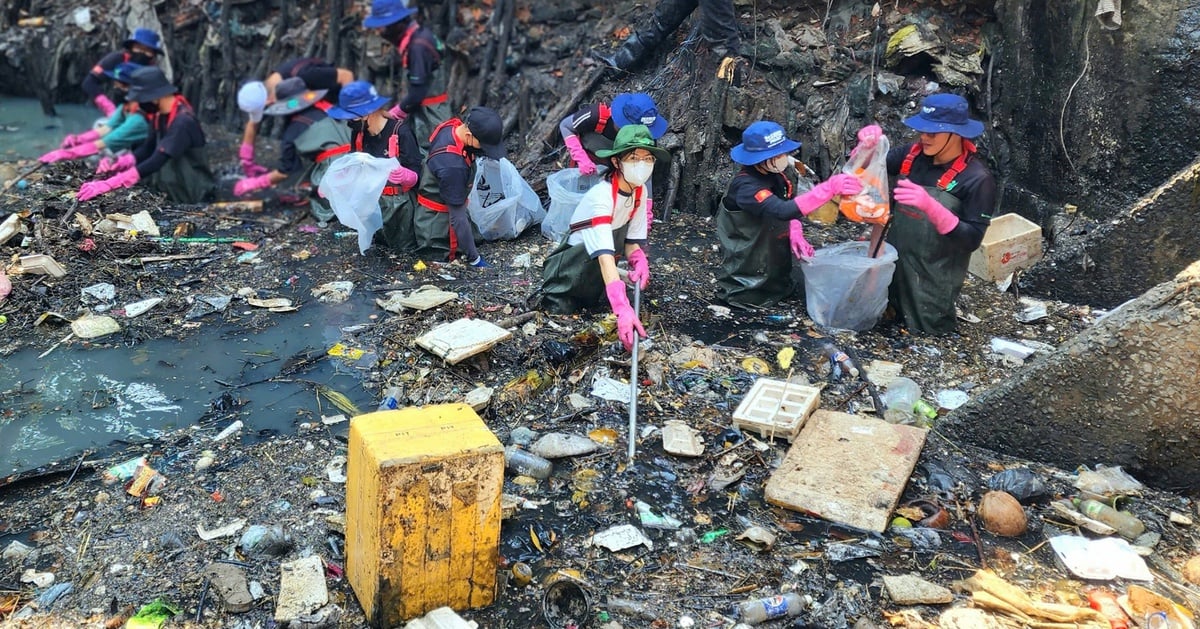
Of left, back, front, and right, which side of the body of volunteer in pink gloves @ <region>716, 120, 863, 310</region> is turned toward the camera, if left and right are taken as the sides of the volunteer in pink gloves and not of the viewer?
right

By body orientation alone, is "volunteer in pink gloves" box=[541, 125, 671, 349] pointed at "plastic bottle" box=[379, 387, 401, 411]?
no

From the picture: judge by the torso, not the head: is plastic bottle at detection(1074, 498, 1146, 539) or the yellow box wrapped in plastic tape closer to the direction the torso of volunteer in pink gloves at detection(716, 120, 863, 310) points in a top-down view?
the plastic bottle

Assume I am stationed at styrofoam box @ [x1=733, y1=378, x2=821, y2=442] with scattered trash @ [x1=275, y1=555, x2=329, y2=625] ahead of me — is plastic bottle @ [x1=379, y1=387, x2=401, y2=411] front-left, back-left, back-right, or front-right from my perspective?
front-right

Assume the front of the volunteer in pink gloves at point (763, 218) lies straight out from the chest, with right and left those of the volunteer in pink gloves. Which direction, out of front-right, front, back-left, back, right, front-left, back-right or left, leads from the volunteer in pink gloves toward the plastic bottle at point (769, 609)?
right

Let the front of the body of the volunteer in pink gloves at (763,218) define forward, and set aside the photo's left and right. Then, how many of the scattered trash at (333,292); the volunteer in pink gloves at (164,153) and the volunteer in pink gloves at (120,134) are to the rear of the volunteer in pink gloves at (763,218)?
3

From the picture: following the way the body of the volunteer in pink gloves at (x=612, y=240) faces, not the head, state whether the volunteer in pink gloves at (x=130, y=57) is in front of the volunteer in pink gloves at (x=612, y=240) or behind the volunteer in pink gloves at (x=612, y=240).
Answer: behind

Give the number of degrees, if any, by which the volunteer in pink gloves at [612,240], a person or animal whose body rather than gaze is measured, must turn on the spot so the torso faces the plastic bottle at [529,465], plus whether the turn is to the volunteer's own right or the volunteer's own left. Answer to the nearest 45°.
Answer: approximately 45° to the volunteer's own right

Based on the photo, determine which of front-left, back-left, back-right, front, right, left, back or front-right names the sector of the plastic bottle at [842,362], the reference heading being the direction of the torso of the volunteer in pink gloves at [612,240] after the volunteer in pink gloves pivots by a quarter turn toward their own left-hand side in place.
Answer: front-right

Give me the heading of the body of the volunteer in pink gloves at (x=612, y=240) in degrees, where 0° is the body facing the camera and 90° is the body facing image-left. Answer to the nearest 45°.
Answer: approximately 315°

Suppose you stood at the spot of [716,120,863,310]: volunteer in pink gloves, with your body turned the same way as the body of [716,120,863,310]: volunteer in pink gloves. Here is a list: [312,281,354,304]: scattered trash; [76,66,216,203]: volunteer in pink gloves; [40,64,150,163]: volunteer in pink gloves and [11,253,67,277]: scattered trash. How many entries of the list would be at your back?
4

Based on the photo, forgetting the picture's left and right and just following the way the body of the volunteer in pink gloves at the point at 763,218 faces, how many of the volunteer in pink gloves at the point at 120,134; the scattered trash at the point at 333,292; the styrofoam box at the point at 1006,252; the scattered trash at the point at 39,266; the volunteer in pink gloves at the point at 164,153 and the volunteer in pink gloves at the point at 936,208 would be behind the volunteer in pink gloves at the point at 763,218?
4

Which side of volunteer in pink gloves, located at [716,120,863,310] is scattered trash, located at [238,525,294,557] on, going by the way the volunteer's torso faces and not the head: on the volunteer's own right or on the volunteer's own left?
on the volunteer's own right

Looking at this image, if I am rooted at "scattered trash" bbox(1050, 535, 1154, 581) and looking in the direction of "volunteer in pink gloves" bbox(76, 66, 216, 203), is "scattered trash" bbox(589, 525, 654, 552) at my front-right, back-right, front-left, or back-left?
front-left

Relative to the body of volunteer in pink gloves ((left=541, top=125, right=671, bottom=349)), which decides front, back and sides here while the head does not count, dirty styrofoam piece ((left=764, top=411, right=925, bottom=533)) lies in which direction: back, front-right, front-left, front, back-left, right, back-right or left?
front

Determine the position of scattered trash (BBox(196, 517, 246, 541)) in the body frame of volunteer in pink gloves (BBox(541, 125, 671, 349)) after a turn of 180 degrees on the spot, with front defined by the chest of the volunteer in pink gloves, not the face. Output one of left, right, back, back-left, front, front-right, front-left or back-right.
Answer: left

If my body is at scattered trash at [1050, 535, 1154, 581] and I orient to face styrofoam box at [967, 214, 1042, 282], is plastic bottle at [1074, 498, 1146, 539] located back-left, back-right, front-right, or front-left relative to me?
front-right

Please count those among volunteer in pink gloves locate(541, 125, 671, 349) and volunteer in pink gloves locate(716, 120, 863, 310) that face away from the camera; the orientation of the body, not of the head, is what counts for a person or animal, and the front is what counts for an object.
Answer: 0

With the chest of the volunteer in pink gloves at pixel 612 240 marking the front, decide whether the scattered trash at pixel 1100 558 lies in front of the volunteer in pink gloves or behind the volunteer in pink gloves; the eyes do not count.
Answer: in front

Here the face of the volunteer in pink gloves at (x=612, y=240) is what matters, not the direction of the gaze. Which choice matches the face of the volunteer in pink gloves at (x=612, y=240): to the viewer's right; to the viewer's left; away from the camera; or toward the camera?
toward the camera

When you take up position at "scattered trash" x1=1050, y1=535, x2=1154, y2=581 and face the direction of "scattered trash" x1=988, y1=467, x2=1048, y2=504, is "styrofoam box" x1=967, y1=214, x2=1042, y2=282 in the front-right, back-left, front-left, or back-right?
front-right
